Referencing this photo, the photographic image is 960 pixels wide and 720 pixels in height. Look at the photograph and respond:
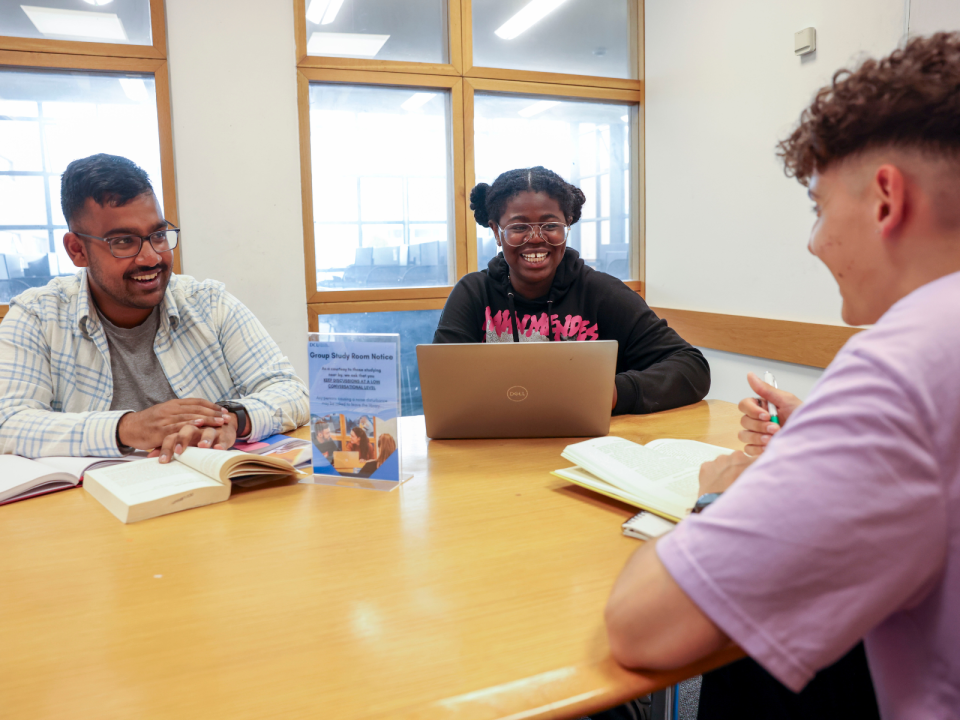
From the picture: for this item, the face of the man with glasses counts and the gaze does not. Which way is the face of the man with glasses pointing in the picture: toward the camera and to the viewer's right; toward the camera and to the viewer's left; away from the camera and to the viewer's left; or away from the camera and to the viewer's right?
toward the camera and to the viewer's right

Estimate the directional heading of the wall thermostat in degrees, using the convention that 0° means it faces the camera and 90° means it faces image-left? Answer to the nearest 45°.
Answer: approximately 45°

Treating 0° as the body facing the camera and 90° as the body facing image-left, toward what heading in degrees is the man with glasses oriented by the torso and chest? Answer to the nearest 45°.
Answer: approximately 315°

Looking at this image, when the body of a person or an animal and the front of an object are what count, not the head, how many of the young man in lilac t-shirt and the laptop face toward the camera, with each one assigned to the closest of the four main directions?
0

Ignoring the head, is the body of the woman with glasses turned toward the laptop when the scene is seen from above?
yes

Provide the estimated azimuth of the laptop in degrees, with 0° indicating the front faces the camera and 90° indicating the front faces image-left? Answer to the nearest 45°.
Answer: approximately 180°

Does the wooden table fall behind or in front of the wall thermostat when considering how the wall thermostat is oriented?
in front

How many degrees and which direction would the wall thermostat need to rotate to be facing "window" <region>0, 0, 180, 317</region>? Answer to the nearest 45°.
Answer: approximately 45° to its right

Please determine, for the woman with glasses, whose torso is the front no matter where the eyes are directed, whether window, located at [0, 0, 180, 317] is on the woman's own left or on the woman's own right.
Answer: on the woman's own right

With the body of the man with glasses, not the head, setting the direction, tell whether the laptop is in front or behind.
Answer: in front

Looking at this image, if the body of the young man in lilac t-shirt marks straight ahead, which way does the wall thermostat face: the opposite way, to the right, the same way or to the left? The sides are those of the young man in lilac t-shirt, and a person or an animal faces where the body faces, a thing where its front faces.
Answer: to the left

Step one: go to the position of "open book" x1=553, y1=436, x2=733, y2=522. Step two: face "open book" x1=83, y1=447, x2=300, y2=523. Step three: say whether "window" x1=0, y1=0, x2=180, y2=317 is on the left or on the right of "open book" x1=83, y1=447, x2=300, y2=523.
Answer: right

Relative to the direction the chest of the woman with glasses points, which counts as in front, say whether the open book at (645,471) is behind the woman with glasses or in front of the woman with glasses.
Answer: in front
